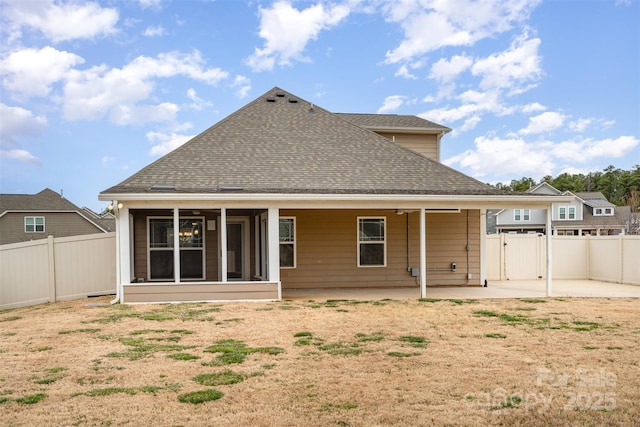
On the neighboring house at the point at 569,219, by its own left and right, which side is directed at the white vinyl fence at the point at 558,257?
front

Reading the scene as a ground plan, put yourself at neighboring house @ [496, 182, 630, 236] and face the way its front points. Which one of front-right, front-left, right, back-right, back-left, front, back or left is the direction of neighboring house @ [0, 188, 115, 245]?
front-right
